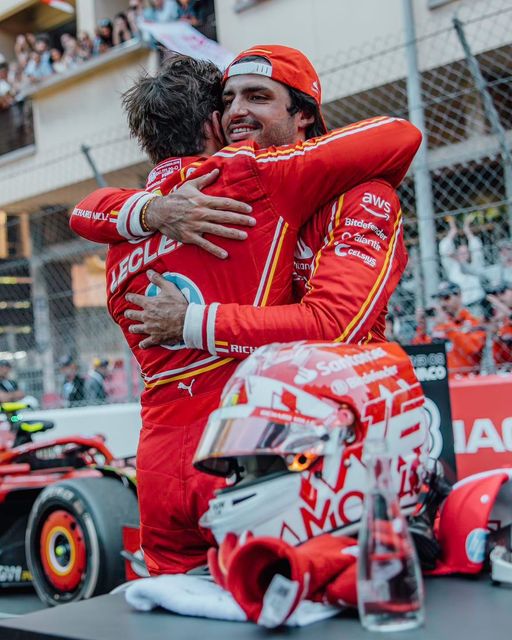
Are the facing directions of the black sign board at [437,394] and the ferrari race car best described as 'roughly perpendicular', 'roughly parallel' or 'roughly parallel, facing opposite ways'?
roughly perpendicular

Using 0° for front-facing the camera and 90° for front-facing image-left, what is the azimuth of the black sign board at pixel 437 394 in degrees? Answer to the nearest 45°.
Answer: approximately 0°

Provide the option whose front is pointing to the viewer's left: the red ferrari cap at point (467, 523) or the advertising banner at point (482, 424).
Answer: the red ferrari cap

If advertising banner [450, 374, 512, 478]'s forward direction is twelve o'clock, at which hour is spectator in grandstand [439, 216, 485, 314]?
The spectator in grandstand is roughly at 6 o'clock from the advertising banner.

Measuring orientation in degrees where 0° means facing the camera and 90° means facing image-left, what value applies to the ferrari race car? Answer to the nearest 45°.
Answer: approximately 315°

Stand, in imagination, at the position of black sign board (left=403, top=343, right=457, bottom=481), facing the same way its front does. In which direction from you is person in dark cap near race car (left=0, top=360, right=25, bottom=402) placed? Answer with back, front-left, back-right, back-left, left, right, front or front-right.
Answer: back-right

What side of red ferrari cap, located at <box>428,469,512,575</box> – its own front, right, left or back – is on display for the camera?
left

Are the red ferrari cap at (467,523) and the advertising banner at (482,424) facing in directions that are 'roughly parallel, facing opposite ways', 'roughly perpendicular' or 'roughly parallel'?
roughly perpendicular

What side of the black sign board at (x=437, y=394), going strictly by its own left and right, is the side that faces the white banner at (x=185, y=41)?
back
